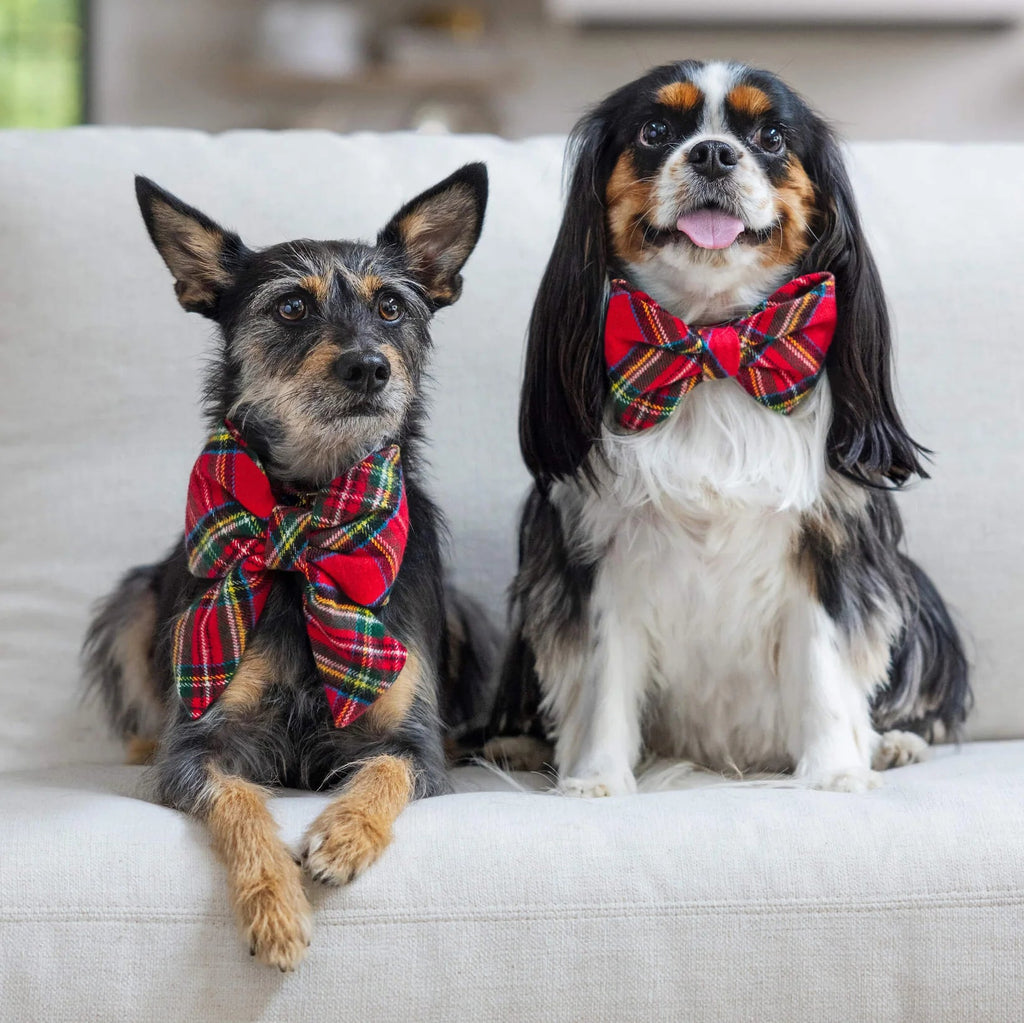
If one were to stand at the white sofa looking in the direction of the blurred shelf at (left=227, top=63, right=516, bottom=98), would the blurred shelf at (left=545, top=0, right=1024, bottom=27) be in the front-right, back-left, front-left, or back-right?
front-right

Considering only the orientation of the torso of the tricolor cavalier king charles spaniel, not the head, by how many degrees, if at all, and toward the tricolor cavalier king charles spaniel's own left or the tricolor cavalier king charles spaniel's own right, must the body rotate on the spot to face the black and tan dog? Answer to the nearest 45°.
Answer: approximately 90° to the tricolor cavalier king charles spaniel's own right

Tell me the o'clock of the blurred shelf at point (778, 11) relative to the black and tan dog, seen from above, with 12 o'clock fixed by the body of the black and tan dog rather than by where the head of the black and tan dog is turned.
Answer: The blurred shelf is roughly at 7 o'clock from the black and tan dog.

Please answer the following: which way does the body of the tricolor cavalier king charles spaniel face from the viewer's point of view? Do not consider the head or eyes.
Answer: toward the camera

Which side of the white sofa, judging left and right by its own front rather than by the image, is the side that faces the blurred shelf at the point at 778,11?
back

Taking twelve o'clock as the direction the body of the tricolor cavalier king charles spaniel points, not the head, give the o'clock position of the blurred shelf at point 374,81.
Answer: The blurred shelf is roughly at 5 o'clock from the tricolor cavalier king charles spaniel.

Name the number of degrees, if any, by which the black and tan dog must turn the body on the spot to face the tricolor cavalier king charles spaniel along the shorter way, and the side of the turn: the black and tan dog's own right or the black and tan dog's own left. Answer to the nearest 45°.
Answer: approximately 90° to the black and tan dog's own left

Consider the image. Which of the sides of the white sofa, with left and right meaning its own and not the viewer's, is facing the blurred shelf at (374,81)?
back

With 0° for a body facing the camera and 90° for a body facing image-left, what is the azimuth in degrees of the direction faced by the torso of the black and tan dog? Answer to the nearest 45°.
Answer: approximately 0°

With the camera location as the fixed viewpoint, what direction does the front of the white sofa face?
facing the viewer

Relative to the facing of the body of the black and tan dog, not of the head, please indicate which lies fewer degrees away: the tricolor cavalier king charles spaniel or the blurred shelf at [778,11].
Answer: the tricolor cavalier king charles spaniel

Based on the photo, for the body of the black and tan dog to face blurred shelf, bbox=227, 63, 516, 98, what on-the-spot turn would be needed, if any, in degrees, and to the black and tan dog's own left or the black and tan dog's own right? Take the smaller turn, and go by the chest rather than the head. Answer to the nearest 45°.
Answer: approximately 180°

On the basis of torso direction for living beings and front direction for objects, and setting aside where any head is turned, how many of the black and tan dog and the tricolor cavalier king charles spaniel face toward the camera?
2
